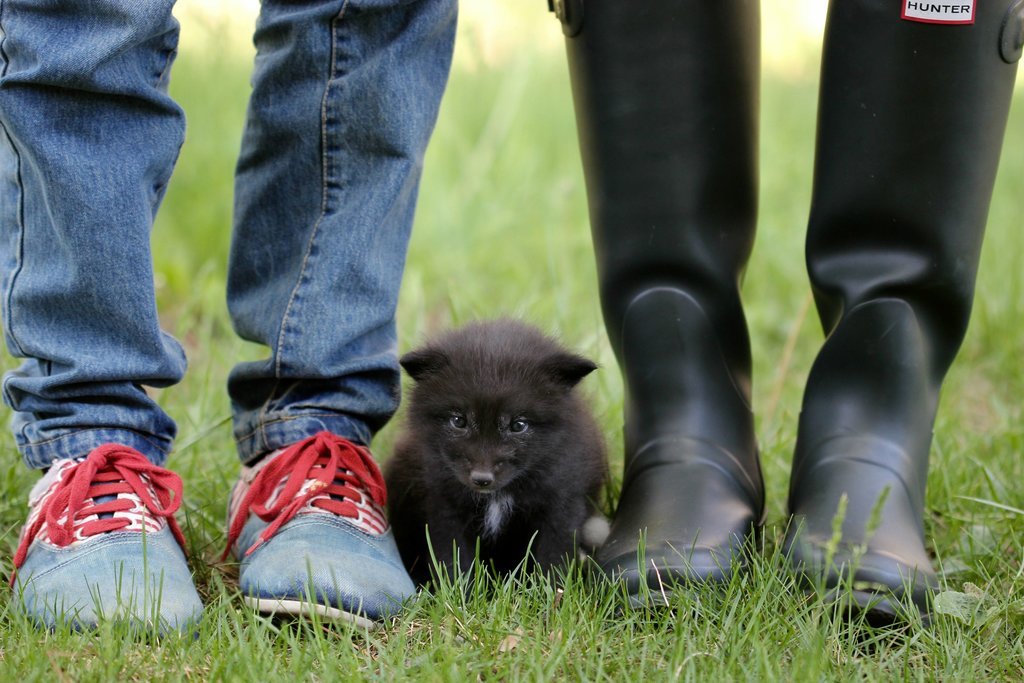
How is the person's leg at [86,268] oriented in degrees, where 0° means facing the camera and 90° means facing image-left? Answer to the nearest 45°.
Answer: approximately 0°

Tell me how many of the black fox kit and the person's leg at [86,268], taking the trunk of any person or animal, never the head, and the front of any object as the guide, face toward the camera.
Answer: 2
